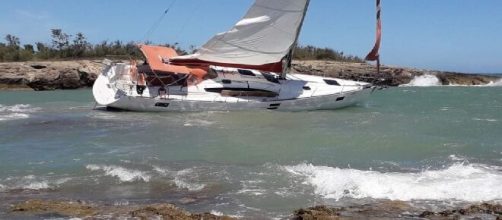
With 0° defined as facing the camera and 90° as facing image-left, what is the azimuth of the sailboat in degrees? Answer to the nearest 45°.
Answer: approximately 270°

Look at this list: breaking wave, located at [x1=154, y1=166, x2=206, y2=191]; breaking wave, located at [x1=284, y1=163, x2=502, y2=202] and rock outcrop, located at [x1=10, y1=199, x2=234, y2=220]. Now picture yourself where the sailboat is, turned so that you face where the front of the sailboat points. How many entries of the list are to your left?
0

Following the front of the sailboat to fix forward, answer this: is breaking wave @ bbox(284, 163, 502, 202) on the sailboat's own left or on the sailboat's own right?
on the sailboat's own right

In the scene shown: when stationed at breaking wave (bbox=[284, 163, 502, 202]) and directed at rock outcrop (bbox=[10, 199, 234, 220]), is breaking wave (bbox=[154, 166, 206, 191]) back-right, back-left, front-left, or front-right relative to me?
front-right

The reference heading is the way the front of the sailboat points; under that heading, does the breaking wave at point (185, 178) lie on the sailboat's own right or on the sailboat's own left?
on the sailboat's own right

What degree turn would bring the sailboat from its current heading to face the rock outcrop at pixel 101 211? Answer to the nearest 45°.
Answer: approximately 90° to its right
